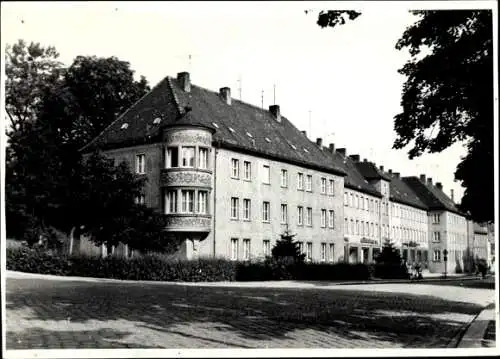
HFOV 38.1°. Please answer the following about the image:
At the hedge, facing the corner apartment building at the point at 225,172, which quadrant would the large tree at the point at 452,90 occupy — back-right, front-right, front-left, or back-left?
back-right
